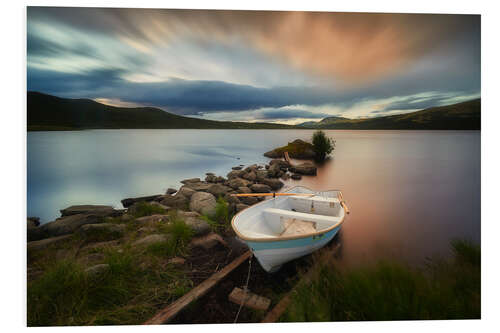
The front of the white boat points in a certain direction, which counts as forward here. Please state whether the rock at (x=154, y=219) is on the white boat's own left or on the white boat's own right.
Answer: on the white boat's own right

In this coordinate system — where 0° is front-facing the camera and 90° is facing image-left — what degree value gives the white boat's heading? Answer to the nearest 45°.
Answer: approximately 45°

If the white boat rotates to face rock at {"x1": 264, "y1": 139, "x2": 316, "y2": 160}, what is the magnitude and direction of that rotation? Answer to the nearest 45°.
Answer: approximately 135° to its right

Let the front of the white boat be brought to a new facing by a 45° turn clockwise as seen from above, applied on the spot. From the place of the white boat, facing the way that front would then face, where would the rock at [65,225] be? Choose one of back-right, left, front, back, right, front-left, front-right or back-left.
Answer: front

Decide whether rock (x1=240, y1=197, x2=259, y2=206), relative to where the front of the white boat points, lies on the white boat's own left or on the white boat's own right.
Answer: on the white boat's own right

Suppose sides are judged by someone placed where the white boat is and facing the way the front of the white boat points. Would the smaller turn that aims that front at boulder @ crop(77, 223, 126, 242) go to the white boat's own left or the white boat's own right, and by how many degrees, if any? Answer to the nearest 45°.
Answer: approximately 45° to the white boat's own right

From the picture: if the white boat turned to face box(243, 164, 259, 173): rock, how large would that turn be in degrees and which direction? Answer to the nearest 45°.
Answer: approximately 135° to its right

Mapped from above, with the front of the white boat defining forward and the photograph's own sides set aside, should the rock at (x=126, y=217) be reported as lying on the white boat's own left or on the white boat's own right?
on the white boat's own right

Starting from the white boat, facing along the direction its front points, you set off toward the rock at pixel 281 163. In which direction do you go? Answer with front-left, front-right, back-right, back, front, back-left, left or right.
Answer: back-right

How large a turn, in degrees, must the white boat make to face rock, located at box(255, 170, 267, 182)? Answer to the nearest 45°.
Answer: approximately 135° to its right

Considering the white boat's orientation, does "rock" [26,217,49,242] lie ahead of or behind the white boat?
ahead
